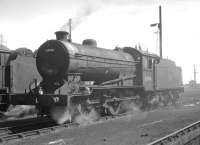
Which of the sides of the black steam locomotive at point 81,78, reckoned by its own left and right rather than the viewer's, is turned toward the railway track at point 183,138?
left

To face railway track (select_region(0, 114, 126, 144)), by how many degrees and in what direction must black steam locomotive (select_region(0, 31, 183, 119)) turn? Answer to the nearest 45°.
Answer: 0° — it already faces it

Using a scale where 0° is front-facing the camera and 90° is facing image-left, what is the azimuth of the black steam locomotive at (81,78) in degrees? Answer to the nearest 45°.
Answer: approximately 45°
